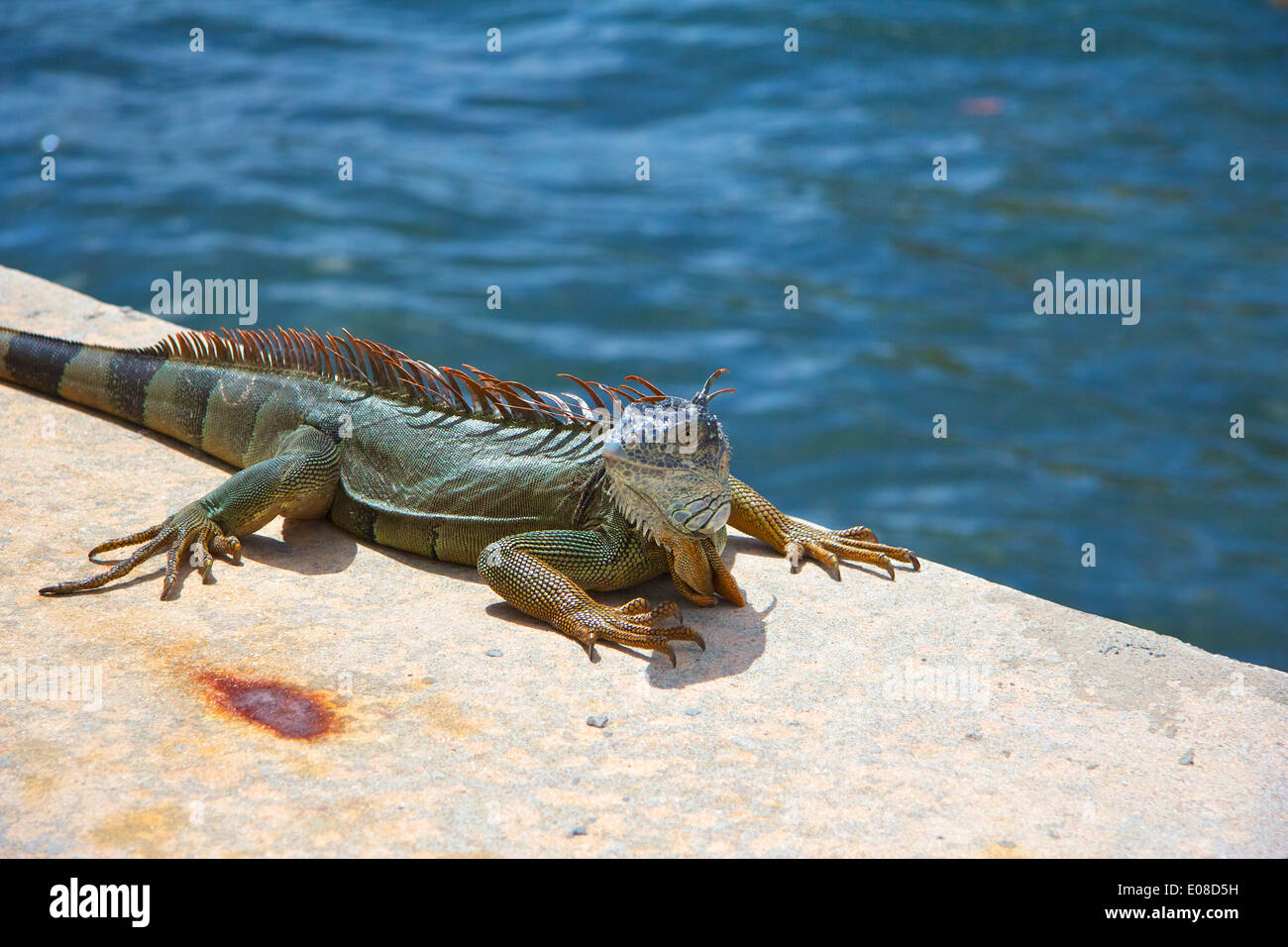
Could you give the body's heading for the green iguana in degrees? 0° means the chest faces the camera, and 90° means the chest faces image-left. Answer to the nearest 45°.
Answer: approximately 315°
